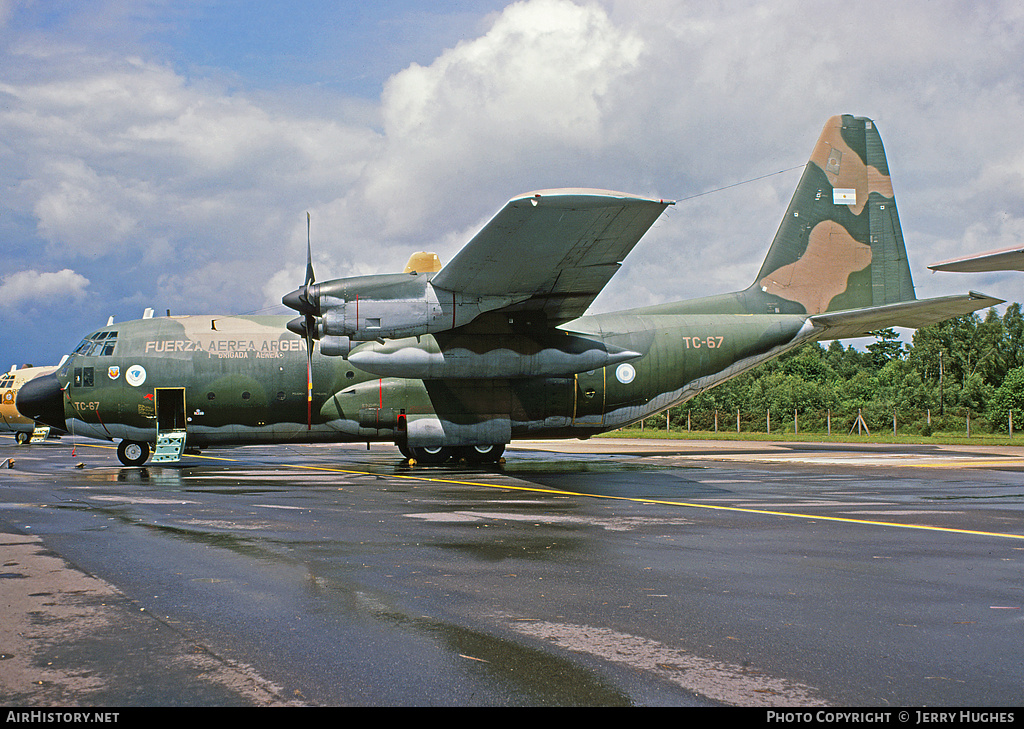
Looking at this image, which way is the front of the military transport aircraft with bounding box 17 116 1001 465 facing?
to the viewer's left

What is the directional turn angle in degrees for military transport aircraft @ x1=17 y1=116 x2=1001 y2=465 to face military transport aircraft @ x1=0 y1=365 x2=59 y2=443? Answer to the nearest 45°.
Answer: approximately 45° to its right
